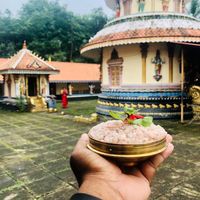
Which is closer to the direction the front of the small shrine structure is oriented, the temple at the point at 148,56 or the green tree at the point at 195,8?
the temple

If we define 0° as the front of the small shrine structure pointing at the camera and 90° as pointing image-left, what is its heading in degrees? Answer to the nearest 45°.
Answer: approximately 315°

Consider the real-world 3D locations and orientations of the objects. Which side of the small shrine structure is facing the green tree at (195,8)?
left
